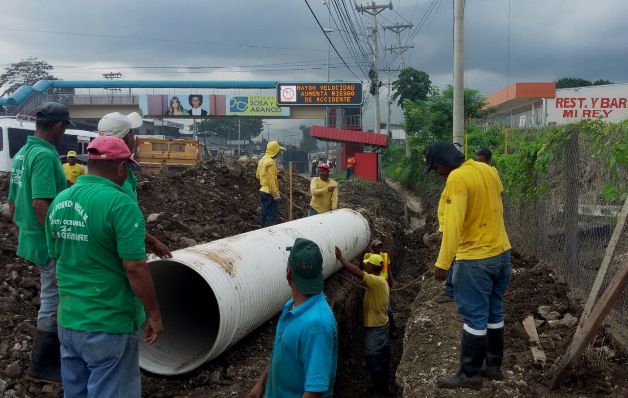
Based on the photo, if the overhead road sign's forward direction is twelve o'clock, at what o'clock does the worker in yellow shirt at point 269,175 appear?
The worker in yellow shirt is roughly at 12 o'clock from the overhead road sign.

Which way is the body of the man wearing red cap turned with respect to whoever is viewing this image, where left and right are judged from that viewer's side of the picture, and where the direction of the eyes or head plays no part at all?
facing away from the viewer and to the right of the viewer

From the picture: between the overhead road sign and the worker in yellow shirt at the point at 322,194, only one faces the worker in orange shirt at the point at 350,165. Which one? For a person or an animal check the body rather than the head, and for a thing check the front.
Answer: the overhead road sign

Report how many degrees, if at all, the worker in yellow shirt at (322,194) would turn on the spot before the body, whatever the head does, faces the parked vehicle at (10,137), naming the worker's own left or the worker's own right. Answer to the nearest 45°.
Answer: approximately 135° to the worker's own right

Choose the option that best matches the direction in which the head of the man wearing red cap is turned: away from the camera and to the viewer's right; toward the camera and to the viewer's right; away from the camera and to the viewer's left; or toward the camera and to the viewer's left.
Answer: away from the camera and to the viewer's right

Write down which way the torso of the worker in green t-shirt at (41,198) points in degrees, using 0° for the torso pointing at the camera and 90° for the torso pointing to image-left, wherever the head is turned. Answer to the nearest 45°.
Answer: approximately 225°

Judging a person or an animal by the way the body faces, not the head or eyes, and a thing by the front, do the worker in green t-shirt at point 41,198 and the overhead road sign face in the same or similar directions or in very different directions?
very different directions

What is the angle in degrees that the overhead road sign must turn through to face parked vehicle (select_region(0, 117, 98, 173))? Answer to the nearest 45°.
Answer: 0° — it already faces it

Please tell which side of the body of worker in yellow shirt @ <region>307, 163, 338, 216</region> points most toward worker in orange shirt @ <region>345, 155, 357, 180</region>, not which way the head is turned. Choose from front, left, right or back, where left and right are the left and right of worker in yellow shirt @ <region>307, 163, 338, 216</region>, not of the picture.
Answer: back
